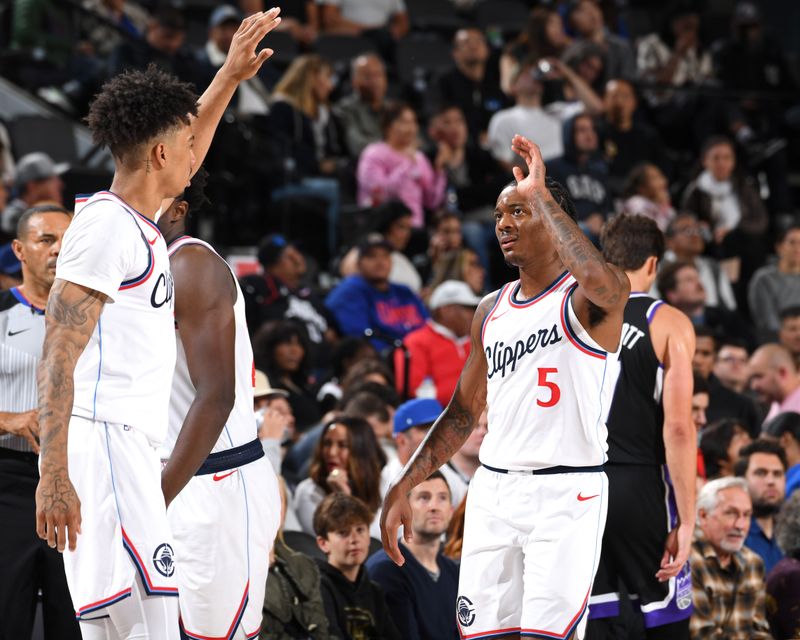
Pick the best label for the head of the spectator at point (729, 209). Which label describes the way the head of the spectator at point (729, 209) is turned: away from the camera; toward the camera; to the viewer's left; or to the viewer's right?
toward the camera

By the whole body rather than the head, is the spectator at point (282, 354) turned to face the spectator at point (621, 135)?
no

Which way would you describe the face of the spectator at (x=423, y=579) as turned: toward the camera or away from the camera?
toward the camera

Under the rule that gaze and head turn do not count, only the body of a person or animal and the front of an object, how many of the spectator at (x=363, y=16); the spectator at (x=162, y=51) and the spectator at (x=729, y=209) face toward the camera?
3

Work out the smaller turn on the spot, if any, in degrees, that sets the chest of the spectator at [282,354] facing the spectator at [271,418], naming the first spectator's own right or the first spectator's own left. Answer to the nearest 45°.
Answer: approximately 45° to the first spectator's own right

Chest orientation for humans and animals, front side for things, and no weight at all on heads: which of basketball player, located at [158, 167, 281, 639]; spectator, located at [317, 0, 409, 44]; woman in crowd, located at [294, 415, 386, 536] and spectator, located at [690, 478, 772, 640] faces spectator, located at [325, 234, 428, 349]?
spectator, located at [317, 0, 409, 44]

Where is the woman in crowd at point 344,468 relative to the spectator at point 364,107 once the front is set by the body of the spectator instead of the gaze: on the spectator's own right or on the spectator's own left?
on the spectator's own right

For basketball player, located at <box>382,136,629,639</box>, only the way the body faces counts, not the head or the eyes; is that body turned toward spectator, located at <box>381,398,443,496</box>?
no

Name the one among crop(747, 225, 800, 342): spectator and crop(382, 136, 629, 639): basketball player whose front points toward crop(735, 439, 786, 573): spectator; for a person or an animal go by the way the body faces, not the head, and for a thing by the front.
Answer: crop(747, 225, 800, 342): spectator

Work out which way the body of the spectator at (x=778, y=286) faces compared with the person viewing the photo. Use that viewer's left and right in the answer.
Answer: facing the viewer

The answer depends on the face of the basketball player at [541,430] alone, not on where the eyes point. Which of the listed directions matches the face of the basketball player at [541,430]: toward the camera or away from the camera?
toward the camera

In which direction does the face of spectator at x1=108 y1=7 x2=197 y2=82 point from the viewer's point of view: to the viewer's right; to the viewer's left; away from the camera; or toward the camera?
toward the camera

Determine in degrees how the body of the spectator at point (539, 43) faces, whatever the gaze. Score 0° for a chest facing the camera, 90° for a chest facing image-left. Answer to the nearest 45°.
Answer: approximately 315°

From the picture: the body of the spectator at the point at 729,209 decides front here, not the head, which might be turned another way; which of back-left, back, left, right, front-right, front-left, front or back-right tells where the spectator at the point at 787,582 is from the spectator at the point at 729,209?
front

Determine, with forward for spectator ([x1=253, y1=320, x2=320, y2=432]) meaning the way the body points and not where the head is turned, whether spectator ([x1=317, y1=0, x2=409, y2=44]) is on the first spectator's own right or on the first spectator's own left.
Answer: on the first spectator's own left

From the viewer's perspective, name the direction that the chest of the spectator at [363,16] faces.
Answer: toward the camera

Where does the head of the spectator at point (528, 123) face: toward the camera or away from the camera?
toward the camera
